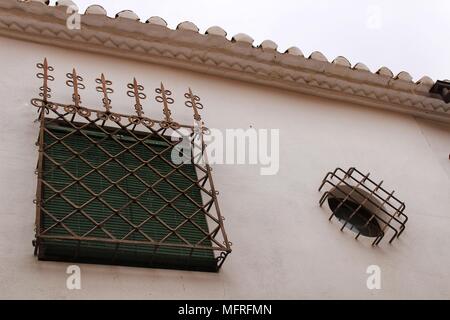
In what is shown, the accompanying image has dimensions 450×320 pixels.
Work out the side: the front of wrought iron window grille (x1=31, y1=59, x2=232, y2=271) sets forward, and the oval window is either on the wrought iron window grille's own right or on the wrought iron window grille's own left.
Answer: on the wrought iron window grille's own left

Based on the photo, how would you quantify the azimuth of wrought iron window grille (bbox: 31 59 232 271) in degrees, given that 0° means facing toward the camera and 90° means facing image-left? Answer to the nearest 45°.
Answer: approximately 0°
